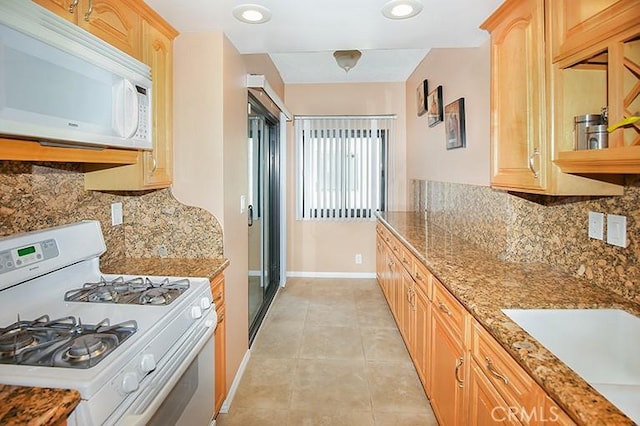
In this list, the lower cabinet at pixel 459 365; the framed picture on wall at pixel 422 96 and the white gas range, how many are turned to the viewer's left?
2

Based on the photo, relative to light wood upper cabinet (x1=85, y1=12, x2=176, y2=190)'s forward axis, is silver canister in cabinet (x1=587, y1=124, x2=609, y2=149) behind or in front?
in front

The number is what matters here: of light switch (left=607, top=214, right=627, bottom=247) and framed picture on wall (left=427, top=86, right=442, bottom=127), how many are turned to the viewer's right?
0

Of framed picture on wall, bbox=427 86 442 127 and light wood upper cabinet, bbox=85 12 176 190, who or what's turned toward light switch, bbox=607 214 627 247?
the light wood upper cabinet

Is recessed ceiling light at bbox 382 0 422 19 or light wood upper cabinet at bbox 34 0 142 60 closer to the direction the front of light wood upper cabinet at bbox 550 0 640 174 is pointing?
the light wood upper cabinet

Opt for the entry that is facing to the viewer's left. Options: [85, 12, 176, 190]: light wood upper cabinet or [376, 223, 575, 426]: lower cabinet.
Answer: the lower cabinet

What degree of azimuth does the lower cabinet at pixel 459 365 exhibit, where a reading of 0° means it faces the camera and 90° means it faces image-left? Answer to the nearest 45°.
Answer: approximately 90°

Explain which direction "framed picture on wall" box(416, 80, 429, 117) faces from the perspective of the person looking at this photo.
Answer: facing to the left of the viewer

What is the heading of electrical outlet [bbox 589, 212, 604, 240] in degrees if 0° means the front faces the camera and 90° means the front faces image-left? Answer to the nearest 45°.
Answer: approximately 45°

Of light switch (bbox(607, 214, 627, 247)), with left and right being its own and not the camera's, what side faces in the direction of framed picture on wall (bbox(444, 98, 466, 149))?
right

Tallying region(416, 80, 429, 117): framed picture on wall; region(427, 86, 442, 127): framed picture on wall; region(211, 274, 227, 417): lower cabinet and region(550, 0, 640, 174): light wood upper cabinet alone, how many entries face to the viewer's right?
1

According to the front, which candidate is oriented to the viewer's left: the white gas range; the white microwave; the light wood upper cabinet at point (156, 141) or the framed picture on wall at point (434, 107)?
the framed picture on wall
